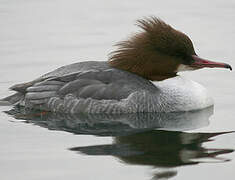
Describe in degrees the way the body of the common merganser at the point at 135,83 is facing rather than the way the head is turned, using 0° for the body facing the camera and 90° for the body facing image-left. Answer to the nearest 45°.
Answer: approximately 270°
